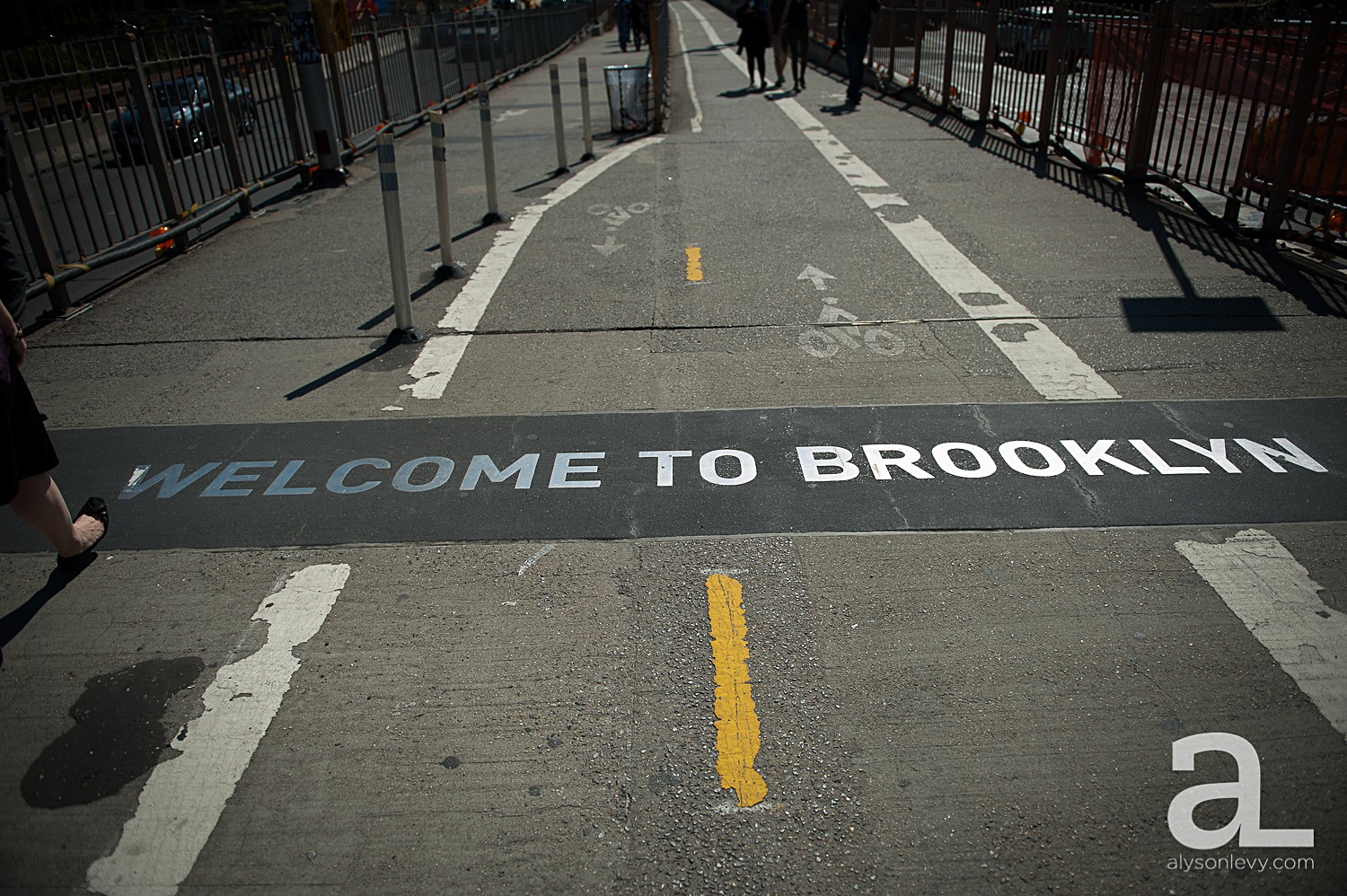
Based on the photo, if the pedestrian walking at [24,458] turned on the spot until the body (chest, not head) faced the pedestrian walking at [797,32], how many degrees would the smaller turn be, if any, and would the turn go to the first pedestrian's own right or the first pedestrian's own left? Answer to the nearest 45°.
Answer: approximately 45° to the first pedestrian's own left

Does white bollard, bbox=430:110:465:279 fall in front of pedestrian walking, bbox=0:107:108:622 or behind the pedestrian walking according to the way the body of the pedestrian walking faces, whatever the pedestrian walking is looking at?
in front

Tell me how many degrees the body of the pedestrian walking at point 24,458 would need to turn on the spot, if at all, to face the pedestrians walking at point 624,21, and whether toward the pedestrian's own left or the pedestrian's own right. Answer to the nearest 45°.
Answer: approximately 45° to the pedestrian's own left

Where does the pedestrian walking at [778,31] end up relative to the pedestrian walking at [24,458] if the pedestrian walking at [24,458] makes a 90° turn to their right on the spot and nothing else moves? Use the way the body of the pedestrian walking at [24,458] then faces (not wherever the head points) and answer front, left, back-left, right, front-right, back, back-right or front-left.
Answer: back-left

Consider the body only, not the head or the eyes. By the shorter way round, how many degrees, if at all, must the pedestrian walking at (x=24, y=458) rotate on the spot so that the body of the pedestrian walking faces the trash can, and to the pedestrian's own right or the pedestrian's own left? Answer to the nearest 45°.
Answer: approximately 45° to the pedestrian's own left

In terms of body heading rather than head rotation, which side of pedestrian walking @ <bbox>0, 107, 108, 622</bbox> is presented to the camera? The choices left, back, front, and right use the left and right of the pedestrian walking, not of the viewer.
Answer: right

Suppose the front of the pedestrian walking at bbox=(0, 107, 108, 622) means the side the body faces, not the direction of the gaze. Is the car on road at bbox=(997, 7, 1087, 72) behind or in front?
in front

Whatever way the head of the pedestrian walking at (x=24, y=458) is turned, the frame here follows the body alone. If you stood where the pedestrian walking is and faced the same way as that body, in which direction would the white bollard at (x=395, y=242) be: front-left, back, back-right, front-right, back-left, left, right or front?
front-left

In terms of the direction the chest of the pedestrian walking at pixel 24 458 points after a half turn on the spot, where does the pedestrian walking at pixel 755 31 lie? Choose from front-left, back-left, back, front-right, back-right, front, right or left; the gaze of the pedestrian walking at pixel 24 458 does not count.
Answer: back-right

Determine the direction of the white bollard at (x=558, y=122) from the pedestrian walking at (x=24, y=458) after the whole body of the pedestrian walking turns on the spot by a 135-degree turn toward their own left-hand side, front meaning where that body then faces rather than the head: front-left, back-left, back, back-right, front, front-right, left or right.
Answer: right

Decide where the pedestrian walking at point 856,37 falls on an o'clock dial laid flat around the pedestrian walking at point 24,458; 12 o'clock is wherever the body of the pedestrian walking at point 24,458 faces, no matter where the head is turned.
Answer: the pedestrian walking at point 856,37 is roughly at 11 o'clock from the pedestrian walking at point 24,458.

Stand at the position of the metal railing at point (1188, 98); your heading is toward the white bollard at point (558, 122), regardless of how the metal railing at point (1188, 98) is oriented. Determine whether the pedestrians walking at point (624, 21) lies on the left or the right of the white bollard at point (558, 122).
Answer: right
